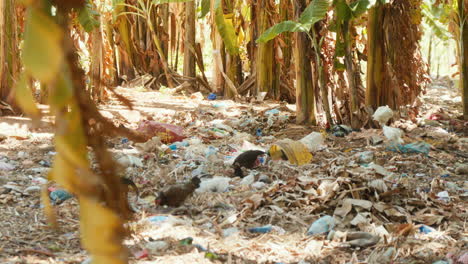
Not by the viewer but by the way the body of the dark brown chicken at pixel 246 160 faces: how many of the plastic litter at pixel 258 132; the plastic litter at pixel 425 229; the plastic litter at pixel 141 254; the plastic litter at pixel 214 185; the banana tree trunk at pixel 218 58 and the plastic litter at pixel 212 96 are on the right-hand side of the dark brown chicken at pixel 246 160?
3

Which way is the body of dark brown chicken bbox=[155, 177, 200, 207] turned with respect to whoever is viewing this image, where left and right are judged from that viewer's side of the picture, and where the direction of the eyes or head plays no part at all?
facing to the left of the viewer

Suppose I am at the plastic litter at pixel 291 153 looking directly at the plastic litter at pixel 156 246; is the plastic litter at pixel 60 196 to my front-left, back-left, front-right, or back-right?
front-right

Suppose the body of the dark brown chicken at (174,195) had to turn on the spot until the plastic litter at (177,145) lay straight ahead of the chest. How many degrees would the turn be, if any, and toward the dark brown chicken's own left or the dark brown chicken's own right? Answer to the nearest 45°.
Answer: approximately 90° to the dark brown chicken's own right

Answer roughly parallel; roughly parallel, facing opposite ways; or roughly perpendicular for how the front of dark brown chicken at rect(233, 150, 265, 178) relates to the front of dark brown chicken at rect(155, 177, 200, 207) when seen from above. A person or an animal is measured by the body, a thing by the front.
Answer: roughly parallel

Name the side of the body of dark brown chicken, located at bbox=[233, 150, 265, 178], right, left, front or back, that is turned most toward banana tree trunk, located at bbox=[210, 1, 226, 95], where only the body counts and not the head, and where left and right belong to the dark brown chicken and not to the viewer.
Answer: right

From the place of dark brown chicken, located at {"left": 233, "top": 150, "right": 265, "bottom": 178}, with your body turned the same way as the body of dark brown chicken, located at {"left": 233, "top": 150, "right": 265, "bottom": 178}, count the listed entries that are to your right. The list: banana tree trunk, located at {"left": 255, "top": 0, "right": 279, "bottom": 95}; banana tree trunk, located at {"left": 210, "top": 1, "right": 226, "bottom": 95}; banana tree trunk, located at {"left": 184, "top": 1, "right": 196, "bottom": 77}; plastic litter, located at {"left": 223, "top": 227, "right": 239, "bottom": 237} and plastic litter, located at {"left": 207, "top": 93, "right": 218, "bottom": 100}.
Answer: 4

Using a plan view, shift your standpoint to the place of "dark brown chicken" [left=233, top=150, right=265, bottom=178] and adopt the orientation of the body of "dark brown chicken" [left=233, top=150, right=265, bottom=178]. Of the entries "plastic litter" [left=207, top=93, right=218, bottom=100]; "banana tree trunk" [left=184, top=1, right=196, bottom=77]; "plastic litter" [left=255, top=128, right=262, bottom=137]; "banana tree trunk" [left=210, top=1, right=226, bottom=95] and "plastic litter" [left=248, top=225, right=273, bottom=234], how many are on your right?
4

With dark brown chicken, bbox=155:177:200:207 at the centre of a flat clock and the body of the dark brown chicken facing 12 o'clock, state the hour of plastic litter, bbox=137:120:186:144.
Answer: The plastic litter is roughly at 3 o'clock from the dark brown chicken.

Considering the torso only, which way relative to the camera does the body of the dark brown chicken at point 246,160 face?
to the viewer's left

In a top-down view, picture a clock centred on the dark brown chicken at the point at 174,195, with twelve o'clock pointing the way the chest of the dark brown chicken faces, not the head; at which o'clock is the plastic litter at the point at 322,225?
The plastic litter is roughly at 7 o'clock from the dark brown chicken.

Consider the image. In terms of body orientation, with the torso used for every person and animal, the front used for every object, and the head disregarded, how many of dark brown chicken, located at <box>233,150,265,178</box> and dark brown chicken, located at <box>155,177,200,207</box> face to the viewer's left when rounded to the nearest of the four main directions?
2

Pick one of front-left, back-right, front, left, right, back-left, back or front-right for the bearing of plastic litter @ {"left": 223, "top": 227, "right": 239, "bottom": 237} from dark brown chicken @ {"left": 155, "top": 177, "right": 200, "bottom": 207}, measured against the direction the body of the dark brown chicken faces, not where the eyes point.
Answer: back-left

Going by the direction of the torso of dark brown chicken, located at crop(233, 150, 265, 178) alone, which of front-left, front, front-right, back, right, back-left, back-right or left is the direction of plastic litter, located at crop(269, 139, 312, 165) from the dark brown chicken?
back-right

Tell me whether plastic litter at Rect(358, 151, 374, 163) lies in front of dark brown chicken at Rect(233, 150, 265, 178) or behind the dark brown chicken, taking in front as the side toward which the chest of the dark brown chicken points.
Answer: behind
